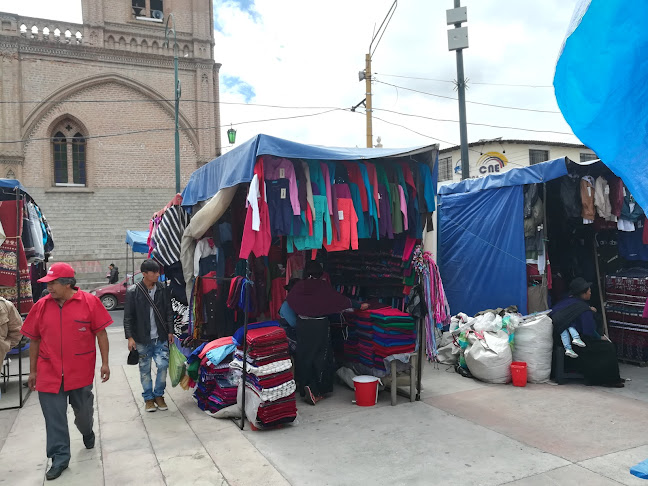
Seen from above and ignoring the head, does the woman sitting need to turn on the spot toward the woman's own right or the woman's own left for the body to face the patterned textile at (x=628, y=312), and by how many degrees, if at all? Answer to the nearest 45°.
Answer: approximately 90° to the woman's own left

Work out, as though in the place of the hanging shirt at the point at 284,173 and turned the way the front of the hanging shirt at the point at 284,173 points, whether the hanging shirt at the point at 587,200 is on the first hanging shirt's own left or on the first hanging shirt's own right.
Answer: on the first hanging shirt's own left

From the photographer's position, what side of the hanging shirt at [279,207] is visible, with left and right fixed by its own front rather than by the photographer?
front

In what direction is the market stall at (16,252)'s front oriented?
to the viewer's right

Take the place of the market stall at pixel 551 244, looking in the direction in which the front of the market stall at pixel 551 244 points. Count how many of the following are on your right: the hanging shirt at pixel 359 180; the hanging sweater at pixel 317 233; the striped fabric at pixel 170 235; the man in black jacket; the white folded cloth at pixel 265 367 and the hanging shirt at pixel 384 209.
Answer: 6

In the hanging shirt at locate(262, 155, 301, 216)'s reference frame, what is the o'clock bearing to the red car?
The red car is roughly at 5 o'clock from the hanging shirt.

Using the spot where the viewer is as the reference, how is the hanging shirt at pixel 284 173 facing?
facing the viewer
